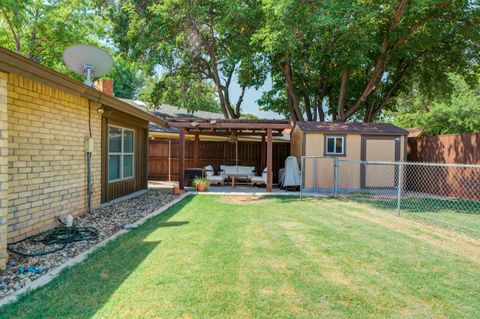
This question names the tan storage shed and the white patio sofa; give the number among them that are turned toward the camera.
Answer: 2

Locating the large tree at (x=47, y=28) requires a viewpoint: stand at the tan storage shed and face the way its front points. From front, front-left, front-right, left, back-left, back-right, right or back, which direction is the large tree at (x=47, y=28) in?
right

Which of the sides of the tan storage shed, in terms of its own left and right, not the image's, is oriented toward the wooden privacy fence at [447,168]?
left

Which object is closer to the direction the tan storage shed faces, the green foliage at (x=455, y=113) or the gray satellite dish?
the gray satellite dish

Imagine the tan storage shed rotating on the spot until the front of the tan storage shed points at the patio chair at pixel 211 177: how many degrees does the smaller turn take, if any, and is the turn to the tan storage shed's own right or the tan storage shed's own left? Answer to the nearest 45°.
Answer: approximately 90° to the tan storage shed's own right

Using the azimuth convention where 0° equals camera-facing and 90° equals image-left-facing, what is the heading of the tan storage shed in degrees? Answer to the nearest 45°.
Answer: approximately 0°

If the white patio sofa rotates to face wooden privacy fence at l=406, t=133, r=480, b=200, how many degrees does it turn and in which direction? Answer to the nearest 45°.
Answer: approximately 90° to its left

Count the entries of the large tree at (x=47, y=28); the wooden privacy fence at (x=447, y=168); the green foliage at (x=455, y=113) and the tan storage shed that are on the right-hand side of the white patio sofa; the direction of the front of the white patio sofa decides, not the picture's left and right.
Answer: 1

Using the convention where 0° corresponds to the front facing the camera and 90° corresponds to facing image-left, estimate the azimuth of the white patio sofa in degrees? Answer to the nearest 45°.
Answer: approximately 0°

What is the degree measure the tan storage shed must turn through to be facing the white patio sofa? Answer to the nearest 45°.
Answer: approximately 90° to its right

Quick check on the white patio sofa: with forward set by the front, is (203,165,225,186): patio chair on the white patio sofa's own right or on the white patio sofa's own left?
on the white patio sofa's own right

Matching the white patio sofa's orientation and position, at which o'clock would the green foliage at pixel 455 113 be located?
The green foliage is roughly at 8 o'clock from the white patio sofa.

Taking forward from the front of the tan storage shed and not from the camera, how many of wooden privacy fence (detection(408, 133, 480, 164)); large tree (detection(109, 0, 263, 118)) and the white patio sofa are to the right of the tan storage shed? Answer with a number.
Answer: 2
